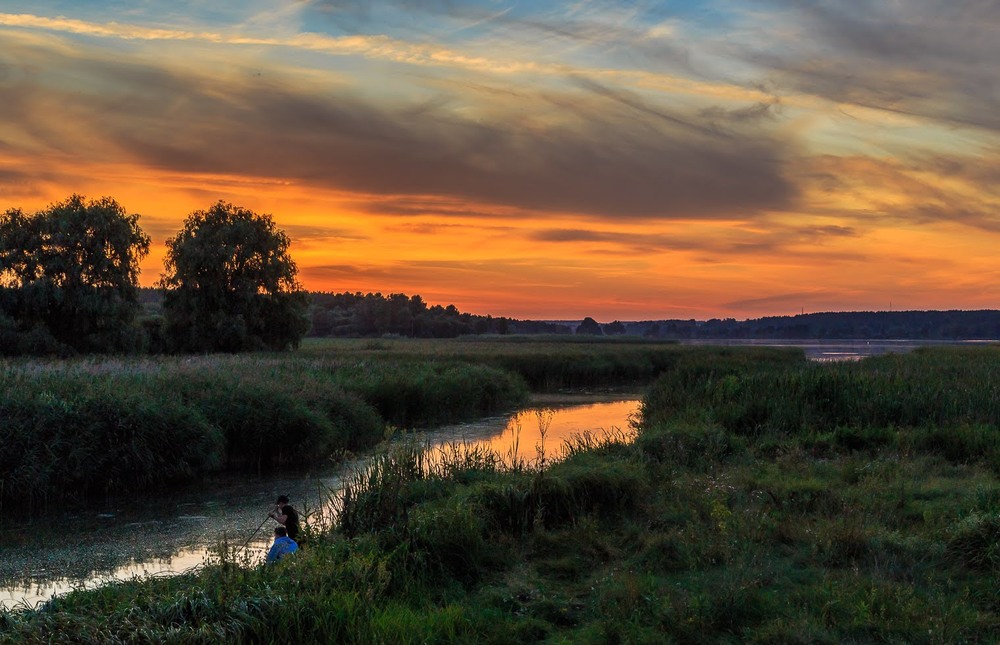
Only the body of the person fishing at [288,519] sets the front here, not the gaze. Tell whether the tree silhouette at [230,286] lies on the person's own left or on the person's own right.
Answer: on the person's own right

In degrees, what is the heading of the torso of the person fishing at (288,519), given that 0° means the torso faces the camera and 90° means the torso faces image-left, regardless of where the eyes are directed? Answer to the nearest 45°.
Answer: approximately 90°
